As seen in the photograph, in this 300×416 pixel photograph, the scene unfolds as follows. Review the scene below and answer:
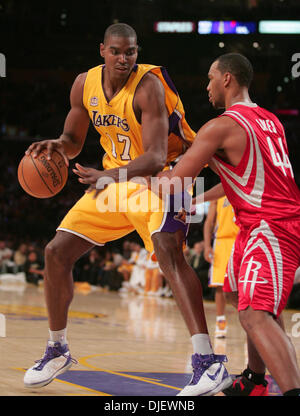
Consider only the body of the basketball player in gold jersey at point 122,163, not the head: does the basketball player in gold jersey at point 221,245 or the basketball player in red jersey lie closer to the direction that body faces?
the basketball player in red jersey

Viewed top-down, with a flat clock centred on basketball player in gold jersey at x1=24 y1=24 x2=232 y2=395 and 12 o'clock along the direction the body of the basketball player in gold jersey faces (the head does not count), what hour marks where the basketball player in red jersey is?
The basketball player in red jersey is roughly at 9 o'clock from the basketball player in gold jersey.

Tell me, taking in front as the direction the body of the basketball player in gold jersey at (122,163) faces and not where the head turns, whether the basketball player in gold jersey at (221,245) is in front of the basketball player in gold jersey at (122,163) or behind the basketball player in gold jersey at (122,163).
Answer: behind

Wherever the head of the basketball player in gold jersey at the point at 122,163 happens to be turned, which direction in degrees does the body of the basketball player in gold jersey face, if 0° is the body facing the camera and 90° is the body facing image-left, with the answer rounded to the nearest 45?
approximately 45°
